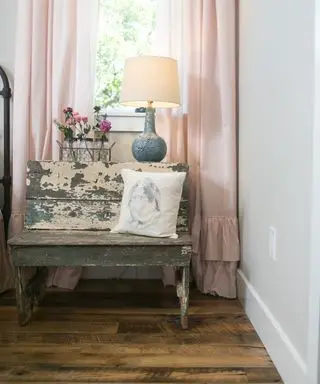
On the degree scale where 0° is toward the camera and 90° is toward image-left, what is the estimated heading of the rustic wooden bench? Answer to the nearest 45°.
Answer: approximately 0°
